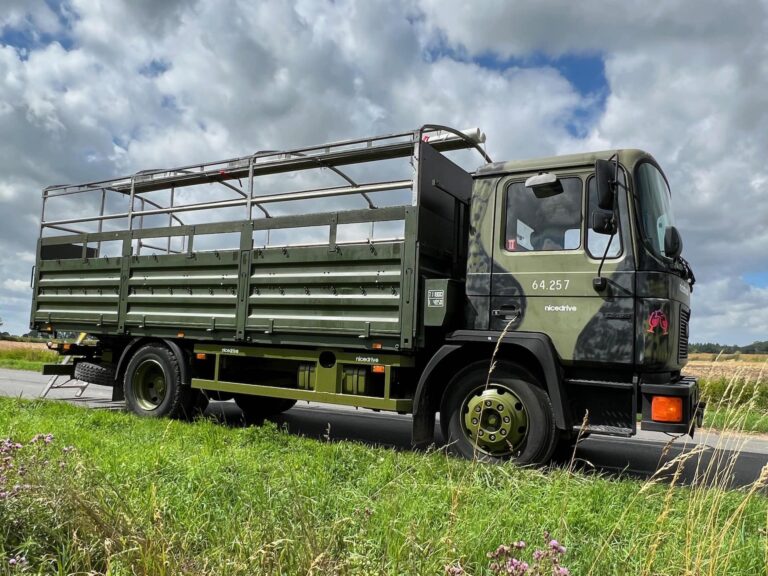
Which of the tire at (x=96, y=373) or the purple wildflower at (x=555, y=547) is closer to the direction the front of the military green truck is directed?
the purple wildflower

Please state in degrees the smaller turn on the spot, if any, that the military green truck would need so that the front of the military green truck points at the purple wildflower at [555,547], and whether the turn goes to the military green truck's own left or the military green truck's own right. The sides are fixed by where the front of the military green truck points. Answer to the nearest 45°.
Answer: approximately 45° to the military green truck's own right

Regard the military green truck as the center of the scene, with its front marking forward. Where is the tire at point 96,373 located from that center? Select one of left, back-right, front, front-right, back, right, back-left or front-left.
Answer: back

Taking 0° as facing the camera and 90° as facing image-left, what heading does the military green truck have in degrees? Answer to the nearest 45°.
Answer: approximately 315°
